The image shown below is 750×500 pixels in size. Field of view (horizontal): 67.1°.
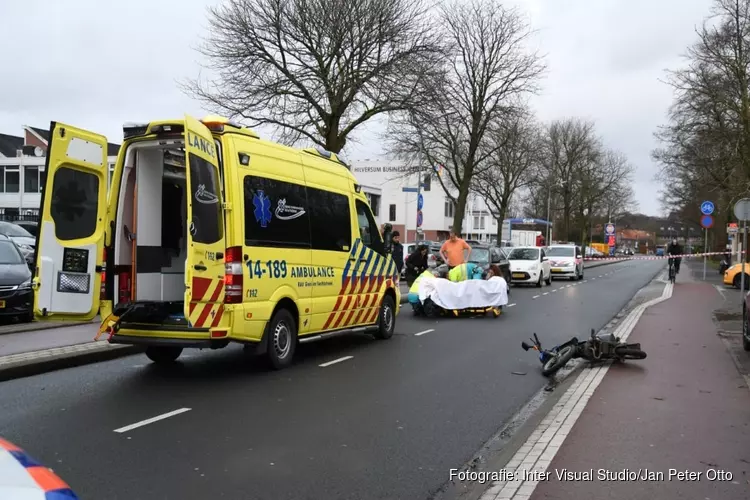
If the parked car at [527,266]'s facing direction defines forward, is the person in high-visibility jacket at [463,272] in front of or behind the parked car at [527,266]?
in front

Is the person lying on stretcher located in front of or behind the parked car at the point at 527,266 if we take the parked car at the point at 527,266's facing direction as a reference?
in front

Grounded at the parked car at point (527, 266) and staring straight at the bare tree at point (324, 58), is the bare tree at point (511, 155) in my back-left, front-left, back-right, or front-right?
back-right

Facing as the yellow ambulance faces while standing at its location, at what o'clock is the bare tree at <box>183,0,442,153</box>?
The bare tree is roughly at 11 o'clock from the yellow ambulance.

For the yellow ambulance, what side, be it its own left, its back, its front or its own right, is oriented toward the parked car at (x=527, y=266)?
front

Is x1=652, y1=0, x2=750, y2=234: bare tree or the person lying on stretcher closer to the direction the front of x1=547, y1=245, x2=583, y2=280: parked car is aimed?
the person lying on stretcher

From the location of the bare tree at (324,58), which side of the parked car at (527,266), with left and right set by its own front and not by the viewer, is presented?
front

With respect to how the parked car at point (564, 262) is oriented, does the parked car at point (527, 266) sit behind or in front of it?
in front

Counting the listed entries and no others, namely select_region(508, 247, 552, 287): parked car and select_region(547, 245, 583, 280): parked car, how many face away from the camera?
0

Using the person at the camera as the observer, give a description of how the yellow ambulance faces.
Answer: facing away from the viewer and to the right of the viewer

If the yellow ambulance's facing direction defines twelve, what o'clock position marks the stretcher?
The stretcher is roughly at 12 o'clock from the yellow ambulance.

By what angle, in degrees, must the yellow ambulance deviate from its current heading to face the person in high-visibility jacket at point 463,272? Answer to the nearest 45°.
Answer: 0° — it already faces them
